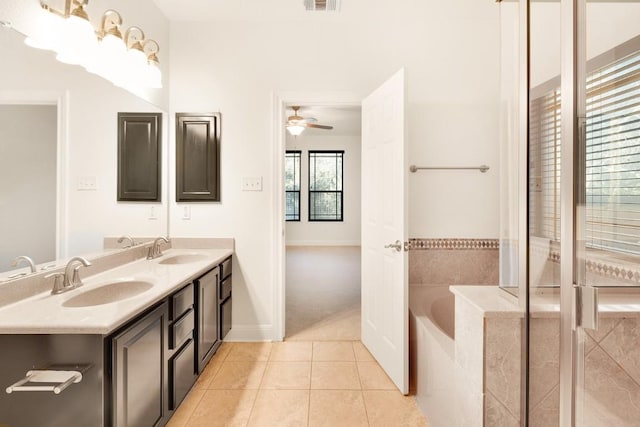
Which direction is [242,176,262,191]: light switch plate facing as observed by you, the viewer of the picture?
facing the viewer

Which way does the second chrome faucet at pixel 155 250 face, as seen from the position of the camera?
facing the viewer and to the right of the viewer

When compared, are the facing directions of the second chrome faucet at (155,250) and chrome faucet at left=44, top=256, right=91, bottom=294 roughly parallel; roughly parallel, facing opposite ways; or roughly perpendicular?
roughly parallel

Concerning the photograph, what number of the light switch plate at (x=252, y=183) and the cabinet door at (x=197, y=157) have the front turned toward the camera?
2

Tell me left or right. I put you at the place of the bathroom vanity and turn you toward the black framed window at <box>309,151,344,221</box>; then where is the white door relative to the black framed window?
right

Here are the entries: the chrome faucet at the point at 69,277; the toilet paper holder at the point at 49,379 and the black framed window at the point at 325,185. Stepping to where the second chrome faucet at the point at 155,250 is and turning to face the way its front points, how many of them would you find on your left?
1

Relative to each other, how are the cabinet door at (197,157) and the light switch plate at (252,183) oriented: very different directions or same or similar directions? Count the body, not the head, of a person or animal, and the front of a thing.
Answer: same or similar directions

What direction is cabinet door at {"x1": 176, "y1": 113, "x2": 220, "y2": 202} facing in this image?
toward the camera

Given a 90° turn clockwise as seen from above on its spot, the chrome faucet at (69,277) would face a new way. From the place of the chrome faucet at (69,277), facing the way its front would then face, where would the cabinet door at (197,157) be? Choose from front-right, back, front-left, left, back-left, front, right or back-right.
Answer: back

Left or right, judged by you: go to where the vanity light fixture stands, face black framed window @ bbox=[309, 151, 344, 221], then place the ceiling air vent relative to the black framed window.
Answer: right

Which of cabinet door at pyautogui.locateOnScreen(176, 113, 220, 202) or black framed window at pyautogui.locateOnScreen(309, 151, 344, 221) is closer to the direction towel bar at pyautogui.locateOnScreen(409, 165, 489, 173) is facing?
the cabinet door

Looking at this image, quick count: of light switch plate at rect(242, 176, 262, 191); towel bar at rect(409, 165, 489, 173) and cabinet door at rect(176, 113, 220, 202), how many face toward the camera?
3

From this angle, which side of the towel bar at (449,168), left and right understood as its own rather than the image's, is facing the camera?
front

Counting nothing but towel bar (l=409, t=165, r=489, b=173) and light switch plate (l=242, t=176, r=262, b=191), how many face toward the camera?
2

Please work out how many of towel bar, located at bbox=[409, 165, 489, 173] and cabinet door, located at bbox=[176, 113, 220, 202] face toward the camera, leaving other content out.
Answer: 2
